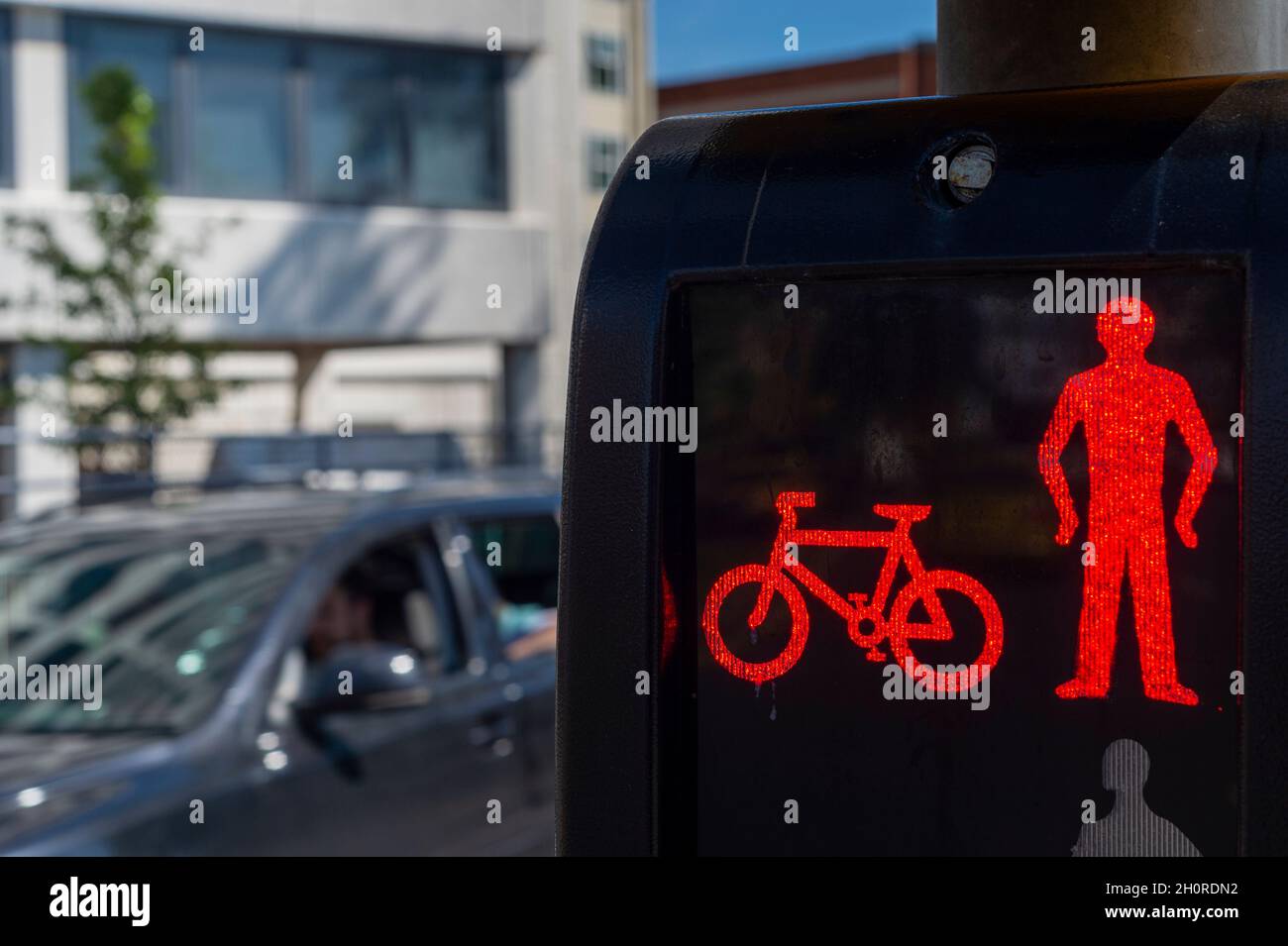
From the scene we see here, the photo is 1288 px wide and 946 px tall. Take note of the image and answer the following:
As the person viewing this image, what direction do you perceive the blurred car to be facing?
facing the viewer and to the left of the viewer

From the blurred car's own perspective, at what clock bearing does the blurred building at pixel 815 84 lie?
The blurred building is roughly at 5 o'clock from the blurred car.

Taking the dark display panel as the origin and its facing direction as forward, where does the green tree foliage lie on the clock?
The green tree foliage is roughly at 5 o'clock from the dark display panel.

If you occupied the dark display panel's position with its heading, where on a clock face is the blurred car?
The blurred car is roughly at 5 o'clock from the dark display panel.

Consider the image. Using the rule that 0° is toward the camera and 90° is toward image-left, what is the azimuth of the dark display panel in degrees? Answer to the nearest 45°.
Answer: approximately 0°

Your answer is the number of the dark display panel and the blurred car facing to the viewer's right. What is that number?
0

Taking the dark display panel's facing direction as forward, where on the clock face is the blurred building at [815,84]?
The blurred building is roughly at 6 o'clock from the dark display panel.

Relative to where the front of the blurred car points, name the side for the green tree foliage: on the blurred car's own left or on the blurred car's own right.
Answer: on the blurred car's own right
